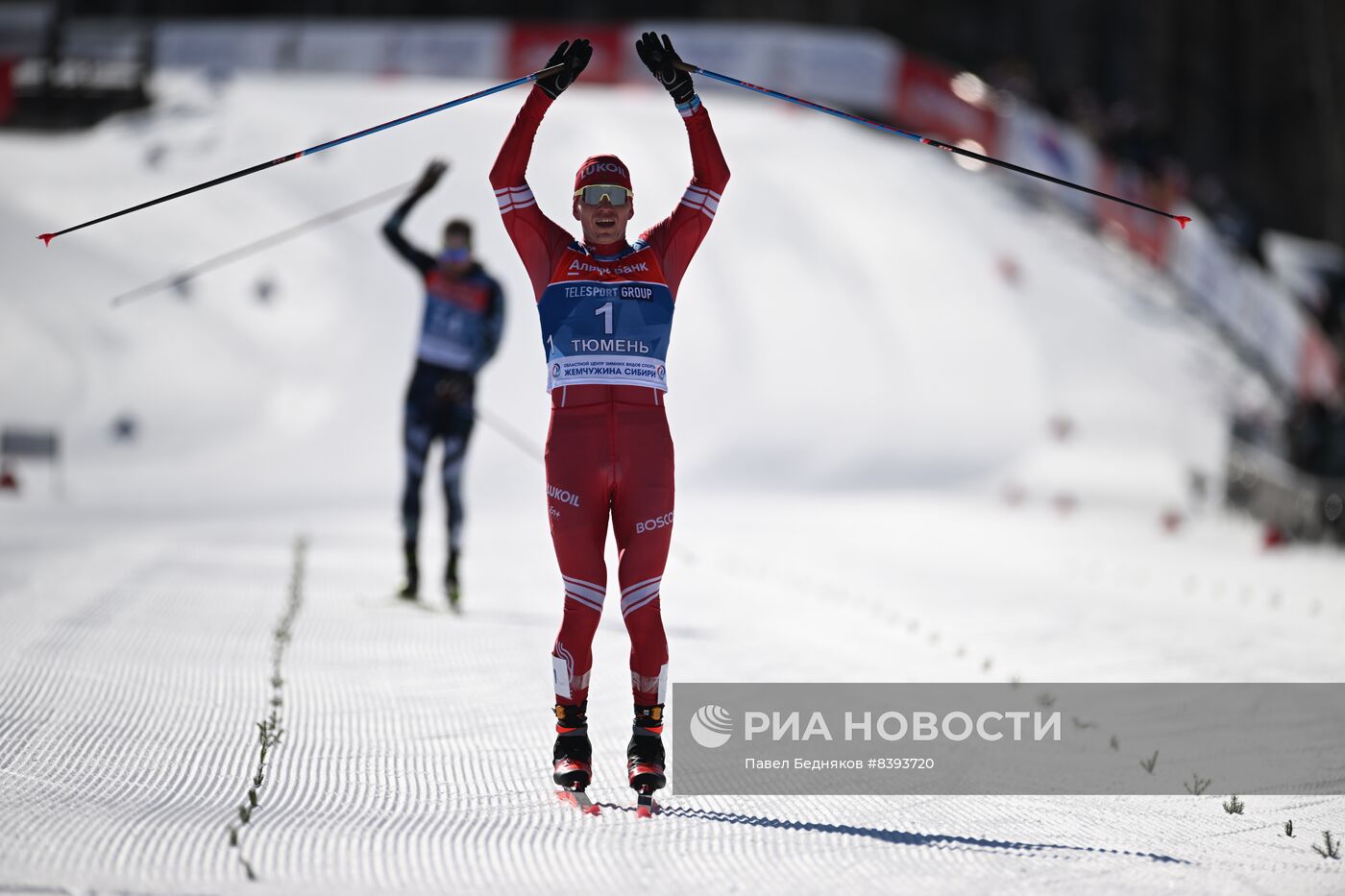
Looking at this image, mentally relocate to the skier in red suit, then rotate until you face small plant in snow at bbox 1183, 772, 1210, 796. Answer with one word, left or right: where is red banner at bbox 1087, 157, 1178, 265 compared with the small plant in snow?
left

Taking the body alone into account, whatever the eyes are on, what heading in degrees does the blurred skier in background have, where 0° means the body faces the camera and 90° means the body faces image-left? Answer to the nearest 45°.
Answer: approximately 0°

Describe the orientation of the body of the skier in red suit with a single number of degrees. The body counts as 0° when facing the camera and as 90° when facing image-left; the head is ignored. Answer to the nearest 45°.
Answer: approximately 0°

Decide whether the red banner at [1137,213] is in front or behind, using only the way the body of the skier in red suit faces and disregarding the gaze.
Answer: behind

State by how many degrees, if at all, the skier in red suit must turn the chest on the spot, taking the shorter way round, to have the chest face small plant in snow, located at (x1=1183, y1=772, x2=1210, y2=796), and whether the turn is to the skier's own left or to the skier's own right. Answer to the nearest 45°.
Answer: approximately 90° to the skier's own left

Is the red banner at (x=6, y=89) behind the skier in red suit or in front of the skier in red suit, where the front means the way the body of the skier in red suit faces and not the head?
behind

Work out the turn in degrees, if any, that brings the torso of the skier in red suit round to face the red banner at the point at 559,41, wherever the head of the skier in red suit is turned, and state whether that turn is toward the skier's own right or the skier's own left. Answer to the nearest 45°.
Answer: approximately 180°
